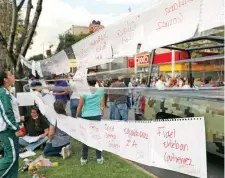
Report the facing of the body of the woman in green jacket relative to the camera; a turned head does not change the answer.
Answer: to the viewer's right

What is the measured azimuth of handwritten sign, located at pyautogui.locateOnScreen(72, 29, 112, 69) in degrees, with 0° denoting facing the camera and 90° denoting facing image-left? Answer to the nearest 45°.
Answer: approximately 0°

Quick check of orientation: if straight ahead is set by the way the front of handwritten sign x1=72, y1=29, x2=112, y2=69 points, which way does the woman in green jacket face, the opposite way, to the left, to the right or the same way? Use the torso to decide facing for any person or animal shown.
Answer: to the left
